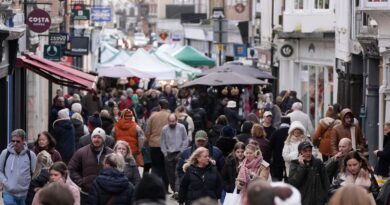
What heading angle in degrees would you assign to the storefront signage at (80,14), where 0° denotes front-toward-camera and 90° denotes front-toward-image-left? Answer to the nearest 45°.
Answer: approximately 0°

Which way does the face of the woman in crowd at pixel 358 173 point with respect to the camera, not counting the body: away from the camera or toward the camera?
toward the camera

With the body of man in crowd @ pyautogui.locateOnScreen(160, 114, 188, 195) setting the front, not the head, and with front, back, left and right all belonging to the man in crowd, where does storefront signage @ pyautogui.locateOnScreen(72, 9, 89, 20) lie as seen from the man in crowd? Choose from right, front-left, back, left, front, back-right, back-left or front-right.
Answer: back

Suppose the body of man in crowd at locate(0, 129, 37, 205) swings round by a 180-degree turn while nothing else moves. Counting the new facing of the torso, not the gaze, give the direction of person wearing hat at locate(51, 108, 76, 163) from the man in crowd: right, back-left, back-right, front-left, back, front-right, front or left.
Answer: front

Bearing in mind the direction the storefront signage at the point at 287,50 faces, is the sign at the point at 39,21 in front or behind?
in front

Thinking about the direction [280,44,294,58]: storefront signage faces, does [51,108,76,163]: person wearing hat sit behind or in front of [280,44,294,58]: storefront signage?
in front

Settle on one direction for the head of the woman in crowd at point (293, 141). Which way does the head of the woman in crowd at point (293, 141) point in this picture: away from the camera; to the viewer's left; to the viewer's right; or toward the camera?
toward the camera

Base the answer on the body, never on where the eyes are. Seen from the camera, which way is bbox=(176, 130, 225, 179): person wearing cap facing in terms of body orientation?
toward the camera

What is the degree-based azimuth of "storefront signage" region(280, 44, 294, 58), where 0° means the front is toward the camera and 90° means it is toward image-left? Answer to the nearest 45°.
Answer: approximately 0°

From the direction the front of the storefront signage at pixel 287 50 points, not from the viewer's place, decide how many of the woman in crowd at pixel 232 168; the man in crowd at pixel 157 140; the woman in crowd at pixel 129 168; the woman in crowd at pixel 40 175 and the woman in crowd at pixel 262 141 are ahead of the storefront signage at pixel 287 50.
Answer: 5

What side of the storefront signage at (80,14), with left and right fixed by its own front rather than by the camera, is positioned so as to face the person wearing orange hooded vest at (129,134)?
front

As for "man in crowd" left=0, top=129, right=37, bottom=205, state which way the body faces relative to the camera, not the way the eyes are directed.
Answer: toward the camera

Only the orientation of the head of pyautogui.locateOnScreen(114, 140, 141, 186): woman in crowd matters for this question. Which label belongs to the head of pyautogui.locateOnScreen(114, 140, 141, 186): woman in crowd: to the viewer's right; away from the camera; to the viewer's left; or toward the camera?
toward the camera

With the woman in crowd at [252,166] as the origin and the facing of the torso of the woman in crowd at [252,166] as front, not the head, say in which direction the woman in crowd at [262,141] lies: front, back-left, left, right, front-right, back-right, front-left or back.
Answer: back-right

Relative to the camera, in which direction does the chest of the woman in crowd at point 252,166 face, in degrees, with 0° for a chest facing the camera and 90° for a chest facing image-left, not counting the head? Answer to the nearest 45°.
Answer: approximately 45°
